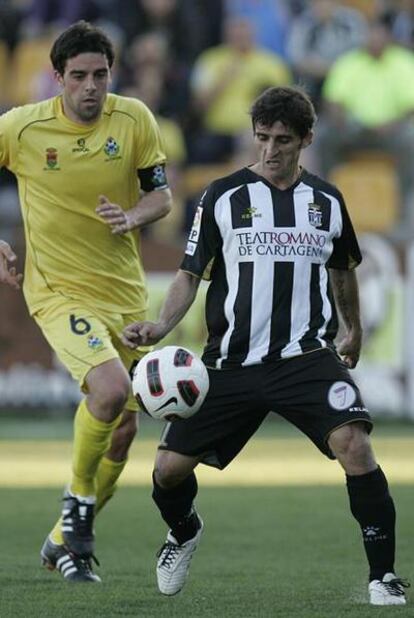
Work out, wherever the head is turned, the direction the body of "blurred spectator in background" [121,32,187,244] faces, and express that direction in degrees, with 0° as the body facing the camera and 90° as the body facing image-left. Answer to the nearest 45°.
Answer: approximately 0°

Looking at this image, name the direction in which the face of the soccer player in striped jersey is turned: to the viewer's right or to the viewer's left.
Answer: to the viewer's left

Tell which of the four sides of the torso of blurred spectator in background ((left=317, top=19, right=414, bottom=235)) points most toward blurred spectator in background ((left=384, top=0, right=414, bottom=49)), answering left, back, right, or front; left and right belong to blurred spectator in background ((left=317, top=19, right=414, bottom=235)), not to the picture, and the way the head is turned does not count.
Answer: back

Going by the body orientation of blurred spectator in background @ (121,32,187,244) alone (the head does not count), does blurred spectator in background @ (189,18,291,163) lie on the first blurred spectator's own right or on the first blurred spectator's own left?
on the first blurred spectator's own left

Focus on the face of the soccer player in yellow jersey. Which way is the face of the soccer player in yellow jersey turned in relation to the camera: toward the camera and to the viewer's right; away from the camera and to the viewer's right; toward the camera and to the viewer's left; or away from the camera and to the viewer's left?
toward the camera and to the viewer's right

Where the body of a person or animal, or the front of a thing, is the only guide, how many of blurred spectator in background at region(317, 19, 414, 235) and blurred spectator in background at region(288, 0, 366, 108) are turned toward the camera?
2

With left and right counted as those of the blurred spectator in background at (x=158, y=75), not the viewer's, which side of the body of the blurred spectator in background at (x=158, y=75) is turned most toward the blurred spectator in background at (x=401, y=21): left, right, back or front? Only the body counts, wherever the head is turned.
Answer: left

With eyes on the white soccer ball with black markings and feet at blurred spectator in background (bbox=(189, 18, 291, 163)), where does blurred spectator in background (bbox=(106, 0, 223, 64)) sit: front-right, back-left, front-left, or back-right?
back-right
